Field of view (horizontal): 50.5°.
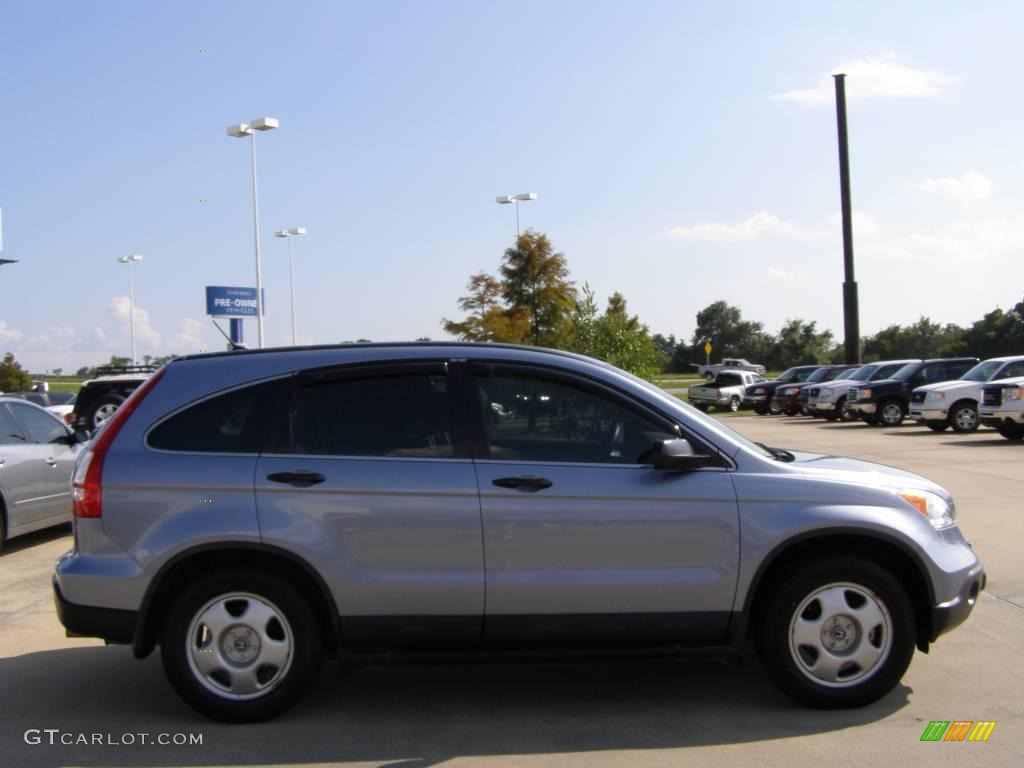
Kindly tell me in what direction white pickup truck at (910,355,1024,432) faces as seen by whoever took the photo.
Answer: facing the viewer and to the left of the viewer

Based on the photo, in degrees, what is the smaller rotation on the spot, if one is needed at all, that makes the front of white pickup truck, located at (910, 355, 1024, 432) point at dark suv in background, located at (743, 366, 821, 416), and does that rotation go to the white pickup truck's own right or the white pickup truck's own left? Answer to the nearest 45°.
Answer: approximately 90° to the white pickup truck's own right

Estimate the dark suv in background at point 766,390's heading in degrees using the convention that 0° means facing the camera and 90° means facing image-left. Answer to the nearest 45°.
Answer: approximately 45°

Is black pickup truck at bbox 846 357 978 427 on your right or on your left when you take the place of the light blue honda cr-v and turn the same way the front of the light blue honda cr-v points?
on your left

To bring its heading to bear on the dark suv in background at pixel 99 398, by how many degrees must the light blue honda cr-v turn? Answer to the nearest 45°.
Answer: approximately 135° to its left

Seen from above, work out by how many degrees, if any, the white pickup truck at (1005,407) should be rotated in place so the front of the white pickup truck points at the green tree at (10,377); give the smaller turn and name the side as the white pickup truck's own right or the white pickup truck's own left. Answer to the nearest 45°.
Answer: approximately 45° to the white pickup truck's own right

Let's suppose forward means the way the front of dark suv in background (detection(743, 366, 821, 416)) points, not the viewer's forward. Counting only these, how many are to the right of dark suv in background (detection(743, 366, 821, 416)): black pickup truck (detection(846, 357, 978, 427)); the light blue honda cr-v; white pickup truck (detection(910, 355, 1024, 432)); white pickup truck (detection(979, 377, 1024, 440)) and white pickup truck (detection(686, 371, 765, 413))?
1

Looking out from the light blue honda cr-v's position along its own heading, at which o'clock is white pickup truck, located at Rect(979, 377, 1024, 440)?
The white pickup truck is roughly at 10 o'clock from the light blue honda cr-v.

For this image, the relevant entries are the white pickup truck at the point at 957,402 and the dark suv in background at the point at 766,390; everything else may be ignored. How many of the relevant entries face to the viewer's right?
0

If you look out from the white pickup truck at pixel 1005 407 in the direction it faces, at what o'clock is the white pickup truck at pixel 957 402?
the white pickup truck at pixel 957 402 is roughly at 4 o'clock from the white pickup truck at pixel 1005 407.

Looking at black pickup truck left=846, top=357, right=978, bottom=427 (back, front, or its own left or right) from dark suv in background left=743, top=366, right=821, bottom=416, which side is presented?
right

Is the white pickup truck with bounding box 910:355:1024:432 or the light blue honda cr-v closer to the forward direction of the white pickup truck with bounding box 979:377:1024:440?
the light blue honda cr-v

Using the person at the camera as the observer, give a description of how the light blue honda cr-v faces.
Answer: facing to the right of the viewer
